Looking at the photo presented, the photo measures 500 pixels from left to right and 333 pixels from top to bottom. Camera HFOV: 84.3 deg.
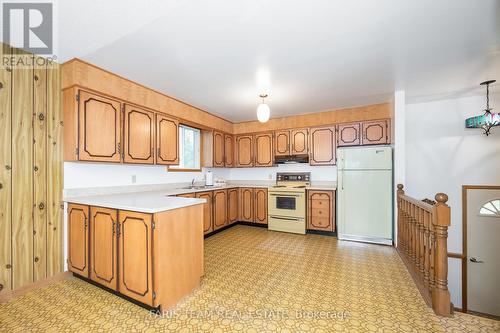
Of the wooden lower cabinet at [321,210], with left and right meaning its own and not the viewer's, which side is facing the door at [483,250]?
left

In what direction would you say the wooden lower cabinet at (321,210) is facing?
toward the camera

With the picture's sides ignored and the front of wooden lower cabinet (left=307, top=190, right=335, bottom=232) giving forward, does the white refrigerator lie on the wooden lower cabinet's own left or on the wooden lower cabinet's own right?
on the wooden lower cabinet's own left

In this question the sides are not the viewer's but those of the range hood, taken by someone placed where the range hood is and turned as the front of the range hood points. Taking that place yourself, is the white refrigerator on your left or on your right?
on your left

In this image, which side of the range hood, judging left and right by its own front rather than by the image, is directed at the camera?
front

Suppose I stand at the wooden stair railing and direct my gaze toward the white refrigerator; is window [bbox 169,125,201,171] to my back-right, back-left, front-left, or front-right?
front-left

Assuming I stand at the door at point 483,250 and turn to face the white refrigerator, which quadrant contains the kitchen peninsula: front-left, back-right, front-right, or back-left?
front-left

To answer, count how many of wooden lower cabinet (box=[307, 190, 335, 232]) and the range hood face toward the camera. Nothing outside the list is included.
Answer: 2

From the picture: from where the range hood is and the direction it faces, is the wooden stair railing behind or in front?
in front

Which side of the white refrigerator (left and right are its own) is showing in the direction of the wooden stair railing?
front

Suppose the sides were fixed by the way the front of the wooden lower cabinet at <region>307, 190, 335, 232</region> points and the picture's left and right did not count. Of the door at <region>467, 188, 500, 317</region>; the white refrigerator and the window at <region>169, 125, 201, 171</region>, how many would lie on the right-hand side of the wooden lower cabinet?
1
